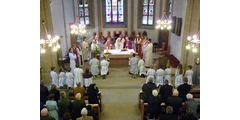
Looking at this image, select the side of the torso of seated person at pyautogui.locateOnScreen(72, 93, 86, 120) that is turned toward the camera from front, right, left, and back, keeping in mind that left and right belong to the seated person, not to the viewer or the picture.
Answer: back

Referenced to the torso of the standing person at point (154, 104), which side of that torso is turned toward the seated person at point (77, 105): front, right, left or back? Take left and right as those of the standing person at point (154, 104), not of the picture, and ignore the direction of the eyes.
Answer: left

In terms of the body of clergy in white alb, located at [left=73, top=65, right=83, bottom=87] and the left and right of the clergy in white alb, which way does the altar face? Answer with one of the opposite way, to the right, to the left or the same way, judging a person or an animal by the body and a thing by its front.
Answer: the opposite way

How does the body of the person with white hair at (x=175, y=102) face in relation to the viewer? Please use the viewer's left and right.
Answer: facing away from the viewer

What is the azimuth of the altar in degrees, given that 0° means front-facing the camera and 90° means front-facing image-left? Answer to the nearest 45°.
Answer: approximately 0°

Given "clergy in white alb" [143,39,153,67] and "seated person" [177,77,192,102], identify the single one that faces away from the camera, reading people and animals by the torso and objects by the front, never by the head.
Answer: the seated person

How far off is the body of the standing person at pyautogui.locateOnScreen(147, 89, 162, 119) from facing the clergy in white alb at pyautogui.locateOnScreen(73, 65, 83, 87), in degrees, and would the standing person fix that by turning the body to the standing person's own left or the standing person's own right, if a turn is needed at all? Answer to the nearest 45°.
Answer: approximately 45° to the standing person's own left

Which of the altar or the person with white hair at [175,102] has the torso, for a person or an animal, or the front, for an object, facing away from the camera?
the person with white hair

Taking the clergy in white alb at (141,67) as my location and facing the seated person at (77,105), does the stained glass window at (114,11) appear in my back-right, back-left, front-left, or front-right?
back-right
